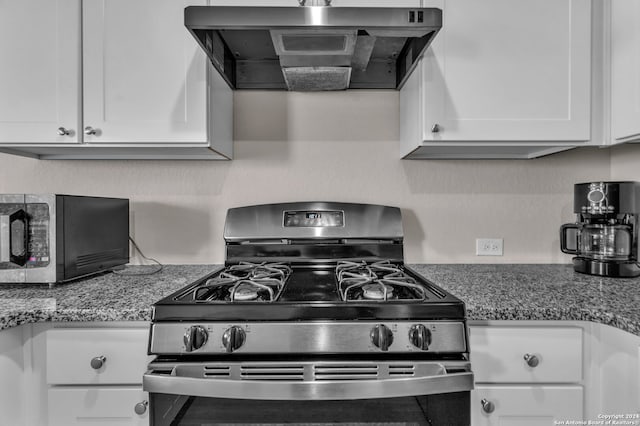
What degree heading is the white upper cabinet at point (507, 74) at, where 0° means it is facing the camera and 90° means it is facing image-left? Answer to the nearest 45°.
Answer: approximately 0°

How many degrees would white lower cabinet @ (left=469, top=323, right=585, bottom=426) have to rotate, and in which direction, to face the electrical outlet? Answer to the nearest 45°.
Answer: approximately 180°

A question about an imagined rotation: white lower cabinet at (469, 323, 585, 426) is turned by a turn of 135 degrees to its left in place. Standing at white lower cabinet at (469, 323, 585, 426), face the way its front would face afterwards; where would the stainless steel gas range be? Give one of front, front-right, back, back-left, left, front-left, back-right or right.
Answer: back

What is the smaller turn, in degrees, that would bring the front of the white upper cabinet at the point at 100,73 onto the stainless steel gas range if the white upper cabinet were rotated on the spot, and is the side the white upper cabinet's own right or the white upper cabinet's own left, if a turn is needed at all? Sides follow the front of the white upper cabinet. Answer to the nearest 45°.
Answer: approximately 45° to the white upper cabinet's own left

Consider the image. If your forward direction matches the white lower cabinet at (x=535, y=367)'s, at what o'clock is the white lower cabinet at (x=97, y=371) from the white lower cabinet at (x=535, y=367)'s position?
the white lower cabinet at (x=97, y=371) is roughly at 2 o'clock from the white lower cabinet at (x=535, y=367).

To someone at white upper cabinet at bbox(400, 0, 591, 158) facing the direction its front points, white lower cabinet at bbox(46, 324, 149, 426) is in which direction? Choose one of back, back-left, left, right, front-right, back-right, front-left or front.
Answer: front-right
